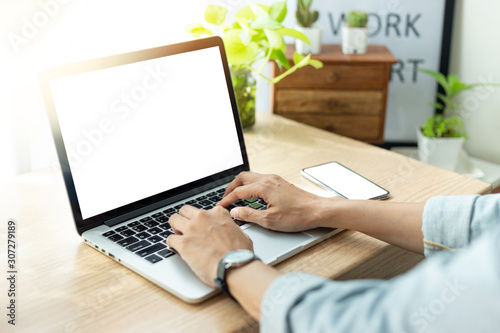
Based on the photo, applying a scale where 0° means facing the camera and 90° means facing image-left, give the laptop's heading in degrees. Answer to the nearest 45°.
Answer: approximately 315°

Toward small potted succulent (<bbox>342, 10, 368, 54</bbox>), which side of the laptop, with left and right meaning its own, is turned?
left

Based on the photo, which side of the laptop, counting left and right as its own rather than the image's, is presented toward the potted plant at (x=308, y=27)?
left

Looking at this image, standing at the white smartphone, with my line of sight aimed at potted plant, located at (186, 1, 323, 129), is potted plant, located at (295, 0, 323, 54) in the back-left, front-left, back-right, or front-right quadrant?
front-right

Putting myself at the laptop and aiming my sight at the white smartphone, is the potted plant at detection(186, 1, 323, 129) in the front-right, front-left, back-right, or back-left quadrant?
front-left

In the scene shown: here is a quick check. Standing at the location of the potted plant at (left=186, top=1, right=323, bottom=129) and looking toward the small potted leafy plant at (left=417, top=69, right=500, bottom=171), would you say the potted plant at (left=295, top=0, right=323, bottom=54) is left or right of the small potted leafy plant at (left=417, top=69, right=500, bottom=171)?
left

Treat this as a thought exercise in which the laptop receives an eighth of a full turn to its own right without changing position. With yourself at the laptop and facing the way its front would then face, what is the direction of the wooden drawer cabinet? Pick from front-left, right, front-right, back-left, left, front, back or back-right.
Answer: back-left
